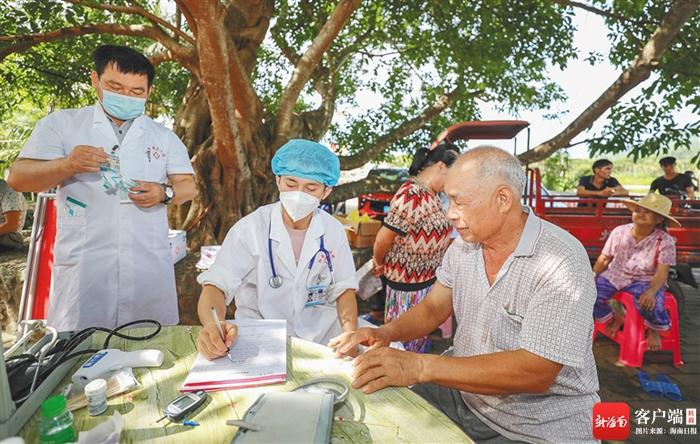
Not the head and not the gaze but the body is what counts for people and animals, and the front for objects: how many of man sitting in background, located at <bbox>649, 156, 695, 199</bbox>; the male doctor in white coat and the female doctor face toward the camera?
3

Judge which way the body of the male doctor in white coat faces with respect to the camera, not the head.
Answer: toward the camera

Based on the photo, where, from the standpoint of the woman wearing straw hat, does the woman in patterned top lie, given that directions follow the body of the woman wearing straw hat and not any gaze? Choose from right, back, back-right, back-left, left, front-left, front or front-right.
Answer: front

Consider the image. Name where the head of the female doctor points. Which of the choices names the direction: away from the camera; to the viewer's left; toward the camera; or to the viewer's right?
toward the camera

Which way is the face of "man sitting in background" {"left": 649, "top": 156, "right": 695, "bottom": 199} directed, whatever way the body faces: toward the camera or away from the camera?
toward the camera

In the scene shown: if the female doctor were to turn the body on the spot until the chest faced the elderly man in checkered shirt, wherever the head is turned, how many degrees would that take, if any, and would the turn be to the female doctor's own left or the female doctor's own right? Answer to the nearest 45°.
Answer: approximately 45° to the female doctor's own left

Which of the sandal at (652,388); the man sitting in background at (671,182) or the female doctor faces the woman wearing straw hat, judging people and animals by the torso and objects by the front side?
the man sitting in background

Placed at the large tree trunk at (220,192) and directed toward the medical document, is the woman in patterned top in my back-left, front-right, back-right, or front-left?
front-left

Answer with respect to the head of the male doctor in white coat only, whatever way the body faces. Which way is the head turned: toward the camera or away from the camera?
toward the camera

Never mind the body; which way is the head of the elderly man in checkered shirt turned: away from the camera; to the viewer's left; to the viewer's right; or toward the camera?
to the viewer's left

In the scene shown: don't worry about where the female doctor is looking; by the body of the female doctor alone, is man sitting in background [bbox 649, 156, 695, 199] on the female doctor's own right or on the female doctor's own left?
on the female doctor's own left

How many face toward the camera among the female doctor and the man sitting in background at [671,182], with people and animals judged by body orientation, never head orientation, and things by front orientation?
2

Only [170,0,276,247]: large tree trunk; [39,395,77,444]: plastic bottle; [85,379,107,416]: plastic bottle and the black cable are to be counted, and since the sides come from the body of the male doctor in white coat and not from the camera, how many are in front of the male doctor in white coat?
3

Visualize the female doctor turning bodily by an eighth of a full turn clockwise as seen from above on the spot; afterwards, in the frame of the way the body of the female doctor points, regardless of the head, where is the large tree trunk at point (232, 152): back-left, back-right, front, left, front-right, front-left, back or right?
back-right

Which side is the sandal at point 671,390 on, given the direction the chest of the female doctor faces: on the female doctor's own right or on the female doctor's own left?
on the female doctor's own left

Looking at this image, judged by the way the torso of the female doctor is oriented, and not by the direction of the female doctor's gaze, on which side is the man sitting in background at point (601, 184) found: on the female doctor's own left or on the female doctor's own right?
on the female doctor's own left

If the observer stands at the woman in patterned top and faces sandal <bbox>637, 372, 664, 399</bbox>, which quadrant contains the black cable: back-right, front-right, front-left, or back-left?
back-right

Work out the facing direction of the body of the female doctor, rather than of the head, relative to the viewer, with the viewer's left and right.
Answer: facing the viewer
